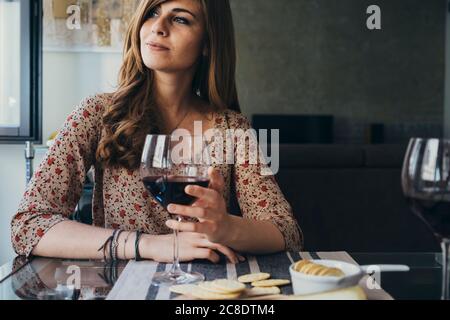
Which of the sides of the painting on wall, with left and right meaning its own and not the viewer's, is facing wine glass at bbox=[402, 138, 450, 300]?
front

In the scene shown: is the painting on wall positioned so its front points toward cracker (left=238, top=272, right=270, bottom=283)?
yes

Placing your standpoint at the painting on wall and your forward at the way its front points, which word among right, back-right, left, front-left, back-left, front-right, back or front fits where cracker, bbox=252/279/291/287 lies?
front

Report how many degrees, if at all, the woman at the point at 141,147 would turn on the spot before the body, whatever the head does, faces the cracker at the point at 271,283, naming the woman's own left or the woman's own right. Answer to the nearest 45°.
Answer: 0° — they already face it

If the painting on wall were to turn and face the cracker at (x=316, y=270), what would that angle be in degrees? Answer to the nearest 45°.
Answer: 0° — it already faces it

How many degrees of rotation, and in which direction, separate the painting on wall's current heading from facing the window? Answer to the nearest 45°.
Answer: approximately 45° to its right

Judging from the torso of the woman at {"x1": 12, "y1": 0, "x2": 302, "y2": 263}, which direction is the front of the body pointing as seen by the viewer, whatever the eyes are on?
toward the camera

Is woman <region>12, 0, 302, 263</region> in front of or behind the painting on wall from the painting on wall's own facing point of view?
in front

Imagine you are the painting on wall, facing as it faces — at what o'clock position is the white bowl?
The white bowl is roughly at 12 o'clock from the painting on wall.

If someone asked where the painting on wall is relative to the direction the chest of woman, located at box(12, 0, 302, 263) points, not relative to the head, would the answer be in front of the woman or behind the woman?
behind

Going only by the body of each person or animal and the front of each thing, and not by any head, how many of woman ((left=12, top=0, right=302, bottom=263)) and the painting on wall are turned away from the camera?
0
